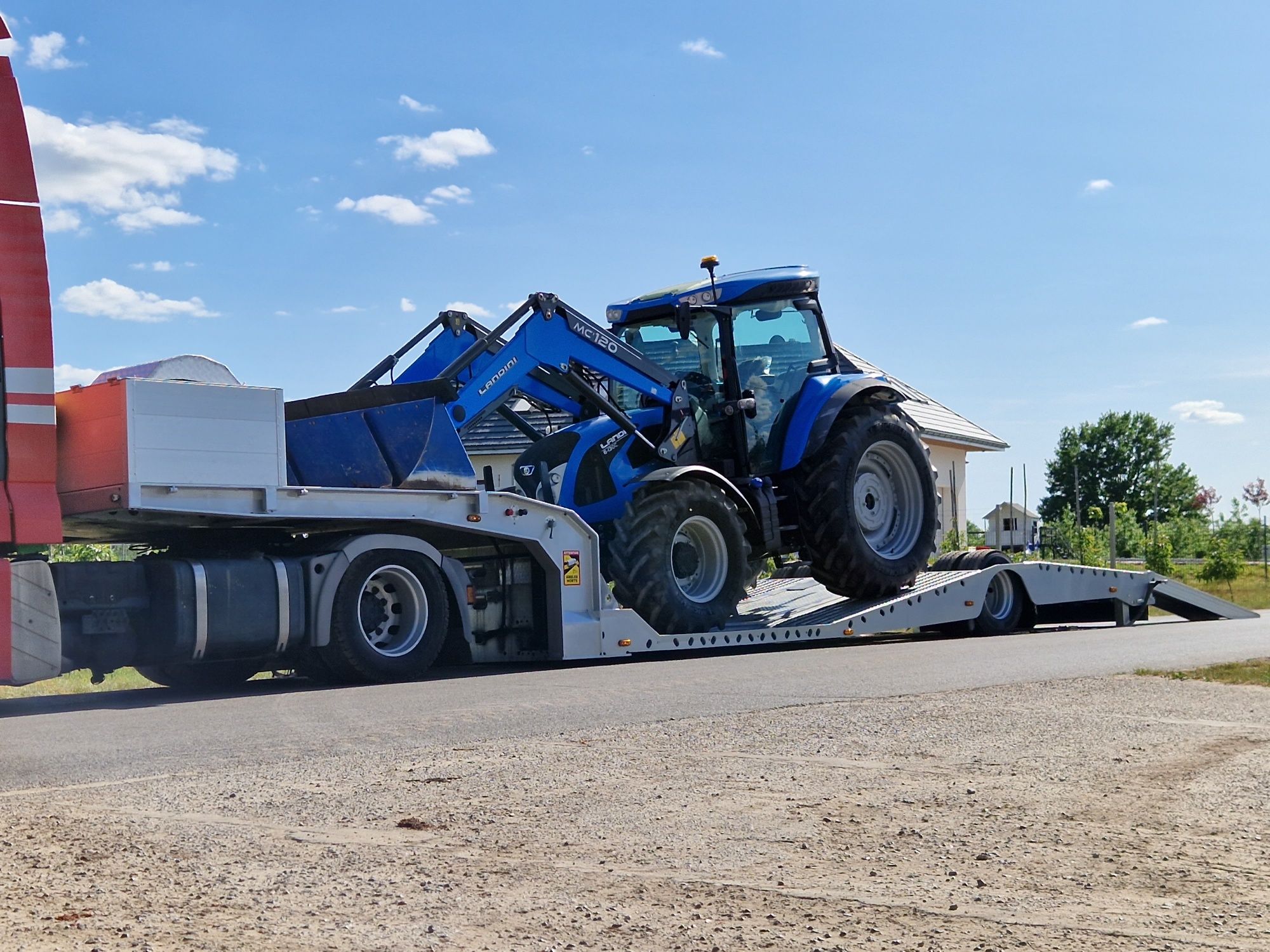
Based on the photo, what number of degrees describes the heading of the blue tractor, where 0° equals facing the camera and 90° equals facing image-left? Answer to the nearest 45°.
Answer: approximately 45°

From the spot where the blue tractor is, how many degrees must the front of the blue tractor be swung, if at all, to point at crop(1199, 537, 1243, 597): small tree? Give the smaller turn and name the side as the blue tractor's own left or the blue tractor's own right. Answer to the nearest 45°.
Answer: approximately 180°
